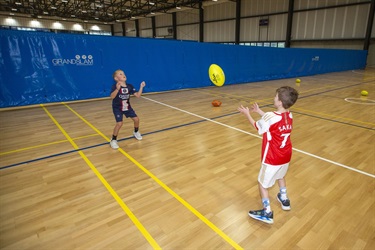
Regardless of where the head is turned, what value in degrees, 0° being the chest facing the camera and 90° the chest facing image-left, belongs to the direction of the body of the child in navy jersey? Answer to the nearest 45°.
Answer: approximately 315°

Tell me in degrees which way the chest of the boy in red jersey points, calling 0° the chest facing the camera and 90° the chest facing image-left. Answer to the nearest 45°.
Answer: approximately 135°

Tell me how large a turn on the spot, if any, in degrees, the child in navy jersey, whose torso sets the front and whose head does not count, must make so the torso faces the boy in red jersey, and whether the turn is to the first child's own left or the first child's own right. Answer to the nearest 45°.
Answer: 0° — they already face them

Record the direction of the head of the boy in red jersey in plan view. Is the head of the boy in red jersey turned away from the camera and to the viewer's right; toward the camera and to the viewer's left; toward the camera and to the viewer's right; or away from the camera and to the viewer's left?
away from the camera and to the viewer's left

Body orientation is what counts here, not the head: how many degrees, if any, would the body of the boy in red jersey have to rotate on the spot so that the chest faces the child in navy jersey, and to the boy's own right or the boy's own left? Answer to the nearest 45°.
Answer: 0° — they already face them
